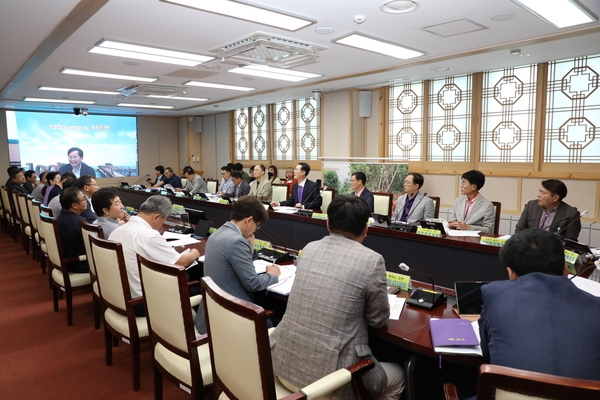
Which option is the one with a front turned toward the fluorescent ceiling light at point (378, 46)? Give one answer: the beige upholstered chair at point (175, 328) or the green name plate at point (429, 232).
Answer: the beige upholstered chair

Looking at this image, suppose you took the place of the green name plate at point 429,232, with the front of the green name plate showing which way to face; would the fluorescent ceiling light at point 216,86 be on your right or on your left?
on your right

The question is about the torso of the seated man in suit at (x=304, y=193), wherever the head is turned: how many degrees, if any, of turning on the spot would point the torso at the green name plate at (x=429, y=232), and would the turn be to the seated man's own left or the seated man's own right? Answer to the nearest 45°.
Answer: approximately 45° to the seated man's own left

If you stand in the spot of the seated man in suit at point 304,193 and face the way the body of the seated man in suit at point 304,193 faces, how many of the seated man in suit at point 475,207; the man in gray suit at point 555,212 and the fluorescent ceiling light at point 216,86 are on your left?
2

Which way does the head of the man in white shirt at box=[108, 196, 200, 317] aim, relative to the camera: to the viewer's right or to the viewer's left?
to the viewer's right

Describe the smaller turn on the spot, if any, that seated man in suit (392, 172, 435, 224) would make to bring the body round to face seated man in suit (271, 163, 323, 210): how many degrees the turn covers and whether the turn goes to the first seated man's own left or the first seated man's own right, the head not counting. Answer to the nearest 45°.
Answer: approximately 90° to the first seated man's own right

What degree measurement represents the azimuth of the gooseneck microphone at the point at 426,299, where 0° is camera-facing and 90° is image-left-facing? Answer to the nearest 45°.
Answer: approximately 45°

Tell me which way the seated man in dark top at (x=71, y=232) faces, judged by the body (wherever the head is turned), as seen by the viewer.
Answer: to the viewer's right

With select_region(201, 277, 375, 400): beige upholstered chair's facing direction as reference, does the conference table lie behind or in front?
in front

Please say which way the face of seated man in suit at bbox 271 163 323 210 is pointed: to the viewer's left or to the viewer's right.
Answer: to the viewer's left

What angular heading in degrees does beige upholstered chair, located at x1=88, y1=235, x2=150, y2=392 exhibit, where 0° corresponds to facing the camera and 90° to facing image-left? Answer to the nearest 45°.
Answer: approximately 225°

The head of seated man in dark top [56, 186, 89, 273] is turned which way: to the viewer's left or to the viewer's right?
to the viewer's right

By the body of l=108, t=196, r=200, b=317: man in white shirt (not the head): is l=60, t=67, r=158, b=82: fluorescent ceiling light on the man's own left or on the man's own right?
on the man's own left

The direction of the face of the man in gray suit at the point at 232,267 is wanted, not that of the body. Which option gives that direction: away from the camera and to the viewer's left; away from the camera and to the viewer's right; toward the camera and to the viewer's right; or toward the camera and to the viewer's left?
away from the camera and to the viewer's right
